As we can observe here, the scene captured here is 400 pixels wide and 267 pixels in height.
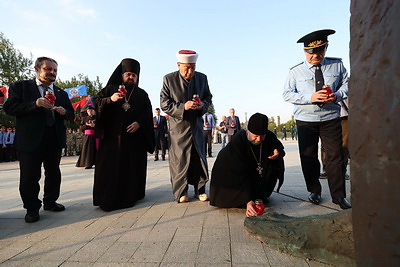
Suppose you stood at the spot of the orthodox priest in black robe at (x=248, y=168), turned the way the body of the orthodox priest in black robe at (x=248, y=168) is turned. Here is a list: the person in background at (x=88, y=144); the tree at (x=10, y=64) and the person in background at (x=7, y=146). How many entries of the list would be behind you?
3

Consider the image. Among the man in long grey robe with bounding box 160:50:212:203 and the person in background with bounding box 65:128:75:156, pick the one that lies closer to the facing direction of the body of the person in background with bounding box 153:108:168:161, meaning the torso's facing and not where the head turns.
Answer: the man in long grey robe

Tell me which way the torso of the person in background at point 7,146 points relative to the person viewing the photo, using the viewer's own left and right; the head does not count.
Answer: facing the viewer

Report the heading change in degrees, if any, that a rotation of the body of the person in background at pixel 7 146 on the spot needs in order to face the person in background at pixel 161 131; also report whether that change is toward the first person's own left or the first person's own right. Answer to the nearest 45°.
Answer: approximately 45° to the first person's own left

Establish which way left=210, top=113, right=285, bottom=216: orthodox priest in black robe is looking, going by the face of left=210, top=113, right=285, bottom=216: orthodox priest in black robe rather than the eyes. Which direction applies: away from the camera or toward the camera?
toward the camera

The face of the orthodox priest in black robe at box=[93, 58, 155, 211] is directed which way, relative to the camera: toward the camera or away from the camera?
toward the camera

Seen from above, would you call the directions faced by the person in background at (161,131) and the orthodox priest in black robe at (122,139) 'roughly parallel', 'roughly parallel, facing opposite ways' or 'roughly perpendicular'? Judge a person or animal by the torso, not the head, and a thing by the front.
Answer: roughly parallel

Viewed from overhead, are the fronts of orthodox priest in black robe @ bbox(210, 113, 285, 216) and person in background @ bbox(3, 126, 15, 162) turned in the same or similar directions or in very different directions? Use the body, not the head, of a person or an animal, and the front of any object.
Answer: same or similar directions

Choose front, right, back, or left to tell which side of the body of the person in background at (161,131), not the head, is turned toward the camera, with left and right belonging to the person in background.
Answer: front
